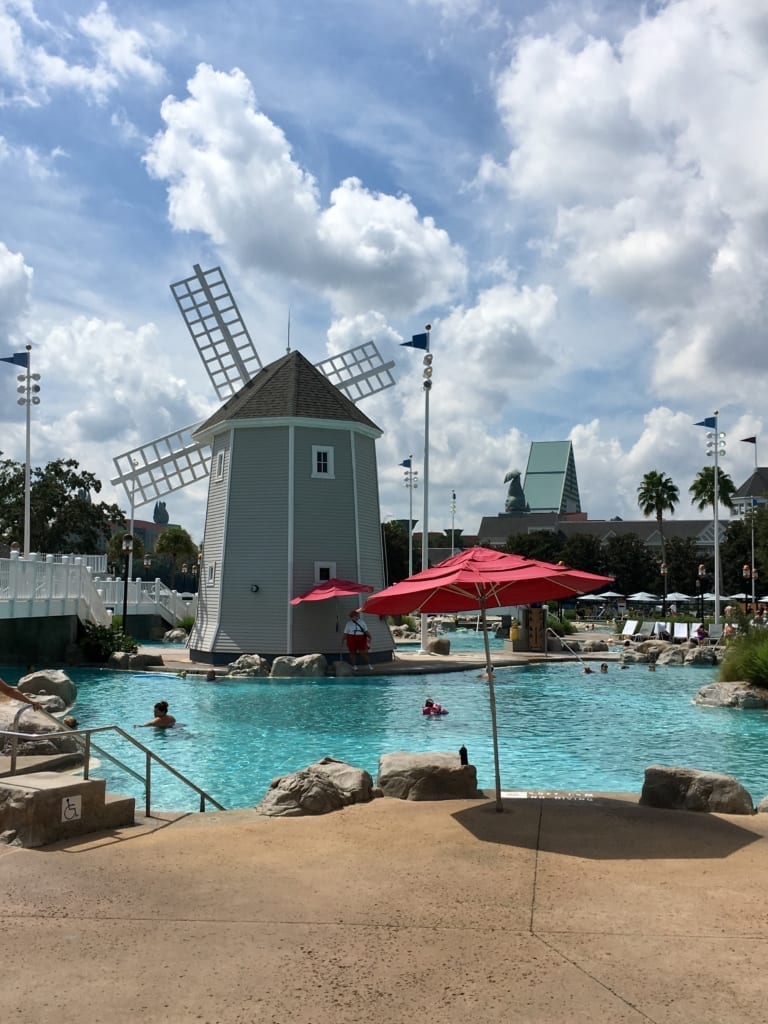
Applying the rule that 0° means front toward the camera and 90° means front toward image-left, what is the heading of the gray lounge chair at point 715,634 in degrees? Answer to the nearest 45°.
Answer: approximately 45°

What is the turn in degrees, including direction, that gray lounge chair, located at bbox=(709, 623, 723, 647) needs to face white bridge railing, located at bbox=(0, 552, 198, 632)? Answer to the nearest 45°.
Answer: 0° — it already faces it

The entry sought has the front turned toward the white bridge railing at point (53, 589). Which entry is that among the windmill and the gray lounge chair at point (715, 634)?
the gray lounge chair

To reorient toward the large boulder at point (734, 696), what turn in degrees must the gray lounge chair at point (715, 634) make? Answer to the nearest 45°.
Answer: approximately 45° to its left
